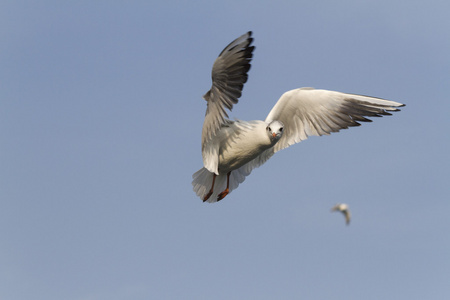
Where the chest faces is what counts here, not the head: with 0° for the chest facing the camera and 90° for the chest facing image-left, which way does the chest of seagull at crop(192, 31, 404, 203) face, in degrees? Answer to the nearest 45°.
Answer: approximately 315°

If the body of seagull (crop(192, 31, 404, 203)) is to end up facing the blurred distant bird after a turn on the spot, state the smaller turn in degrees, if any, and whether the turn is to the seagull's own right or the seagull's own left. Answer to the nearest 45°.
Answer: approximately 90° to the seagull's own left
